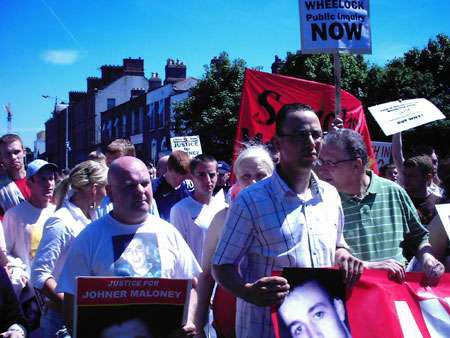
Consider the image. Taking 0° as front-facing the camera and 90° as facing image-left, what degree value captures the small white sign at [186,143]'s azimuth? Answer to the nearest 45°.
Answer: approximately 0°

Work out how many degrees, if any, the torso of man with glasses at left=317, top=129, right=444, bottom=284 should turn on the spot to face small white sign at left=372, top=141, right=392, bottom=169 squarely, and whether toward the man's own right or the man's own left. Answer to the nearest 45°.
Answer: approximately 135° to the man's own right

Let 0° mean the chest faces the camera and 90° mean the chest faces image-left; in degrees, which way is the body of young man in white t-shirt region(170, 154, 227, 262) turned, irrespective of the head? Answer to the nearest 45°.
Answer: approximately 315°

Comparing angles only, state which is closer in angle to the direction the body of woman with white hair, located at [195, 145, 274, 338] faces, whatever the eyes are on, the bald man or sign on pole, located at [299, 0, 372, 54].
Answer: the bald man

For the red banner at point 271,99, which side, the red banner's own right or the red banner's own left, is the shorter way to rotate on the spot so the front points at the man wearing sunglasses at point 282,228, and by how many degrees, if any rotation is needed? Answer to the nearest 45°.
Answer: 0° — it already faces them

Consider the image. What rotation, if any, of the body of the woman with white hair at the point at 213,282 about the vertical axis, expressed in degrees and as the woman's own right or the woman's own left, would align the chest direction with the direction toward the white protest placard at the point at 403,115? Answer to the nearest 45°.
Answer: approximately 135° to the woman's own left

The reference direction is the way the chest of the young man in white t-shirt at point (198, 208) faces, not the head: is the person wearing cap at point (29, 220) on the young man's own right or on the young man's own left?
on the young man's own right
